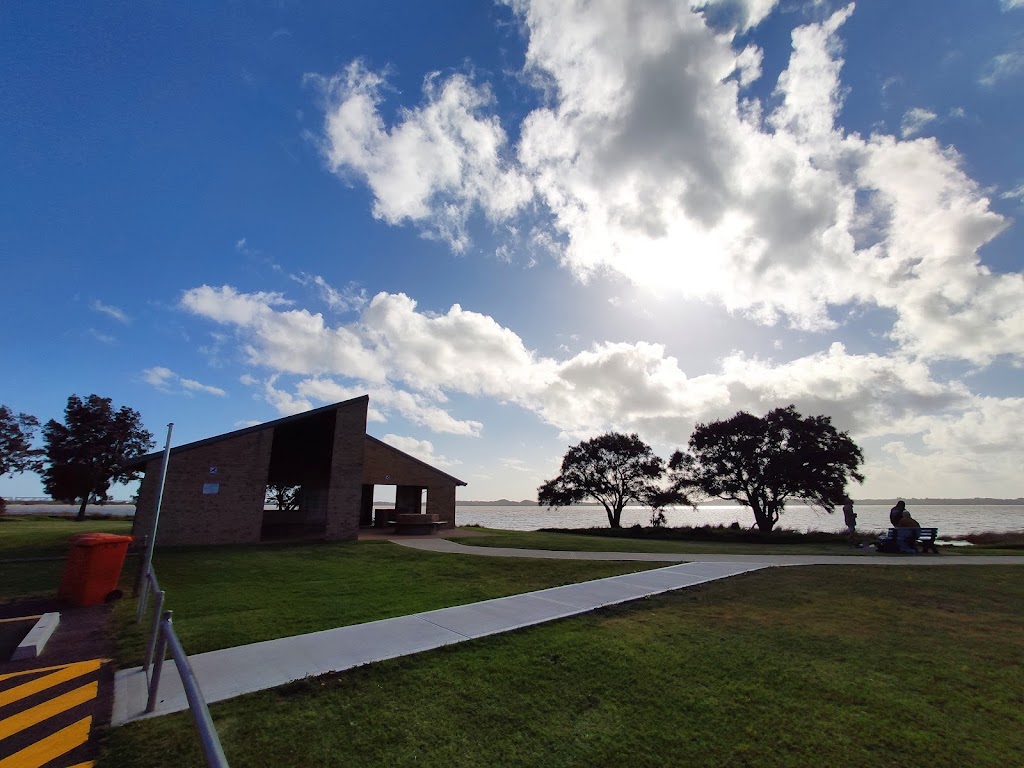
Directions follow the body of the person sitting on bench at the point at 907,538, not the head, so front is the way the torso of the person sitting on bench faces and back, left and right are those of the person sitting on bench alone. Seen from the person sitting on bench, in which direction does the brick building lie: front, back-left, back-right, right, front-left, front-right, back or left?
back-left

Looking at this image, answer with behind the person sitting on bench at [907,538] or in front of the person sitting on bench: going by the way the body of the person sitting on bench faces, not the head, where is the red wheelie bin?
behind

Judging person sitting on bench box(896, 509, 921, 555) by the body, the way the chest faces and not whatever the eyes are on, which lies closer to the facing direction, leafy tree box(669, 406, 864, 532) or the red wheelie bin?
the leafy tree

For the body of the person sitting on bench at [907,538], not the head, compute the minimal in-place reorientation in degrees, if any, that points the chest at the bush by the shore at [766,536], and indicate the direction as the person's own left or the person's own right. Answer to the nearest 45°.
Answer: approximately 45° to the person's own left

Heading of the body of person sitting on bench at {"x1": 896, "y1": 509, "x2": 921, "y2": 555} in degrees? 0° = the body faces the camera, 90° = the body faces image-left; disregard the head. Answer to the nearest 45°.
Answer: approximately 180°

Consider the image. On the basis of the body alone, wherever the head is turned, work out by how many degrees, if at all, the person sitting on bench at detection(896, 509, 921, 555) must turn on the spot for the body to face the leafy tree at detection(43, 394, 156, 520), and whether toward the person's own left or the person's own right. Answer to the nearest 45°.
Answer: approximately 90° to the person's own left

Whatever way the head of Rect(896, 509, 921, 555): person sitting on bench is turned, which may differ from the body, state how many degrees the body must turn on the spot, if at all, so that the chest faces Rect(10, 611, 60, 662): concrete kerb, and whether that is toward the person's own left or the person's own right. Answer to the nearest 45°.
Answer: approximately 180°

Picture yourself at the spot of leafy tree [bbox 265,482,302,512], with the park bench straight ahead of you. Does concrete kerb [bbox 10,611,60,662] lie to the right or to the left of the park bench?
right

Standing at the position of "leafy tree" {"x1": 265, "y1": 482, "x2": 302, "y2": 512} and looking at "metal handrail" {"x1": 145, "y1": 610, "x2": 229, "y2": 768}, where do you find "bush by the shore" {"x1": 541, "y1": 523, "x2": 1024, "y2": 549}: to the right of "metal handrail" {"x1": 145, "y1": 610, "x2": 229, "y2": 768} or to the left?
left

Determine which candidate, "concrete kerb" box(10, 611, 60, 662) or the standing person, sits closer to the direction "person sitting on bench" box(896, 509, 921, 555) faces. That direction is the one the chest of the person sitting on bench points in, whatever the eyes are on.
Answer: the standing person

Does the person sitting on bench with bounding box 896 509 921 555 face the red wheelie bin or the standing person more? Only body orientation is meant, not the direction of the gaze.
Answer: the standing person

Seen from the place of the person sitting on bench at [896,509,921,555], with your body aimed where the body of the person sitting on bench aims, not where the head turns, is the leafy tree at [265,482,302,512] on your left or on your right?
on your left

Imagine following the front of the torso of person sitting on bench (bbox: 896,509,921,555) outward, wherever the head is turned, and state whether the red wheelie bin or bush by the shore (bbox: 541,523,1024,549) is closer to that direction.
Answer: the bush by the shore
